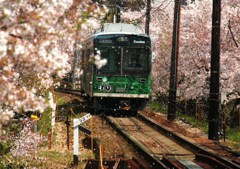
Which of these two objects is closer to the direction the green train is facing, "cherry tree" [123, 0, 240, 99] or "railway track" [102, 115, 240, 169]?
the railway track

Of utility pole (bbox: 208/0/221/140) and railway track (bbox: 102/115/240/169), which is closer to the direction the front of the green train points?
the railway track

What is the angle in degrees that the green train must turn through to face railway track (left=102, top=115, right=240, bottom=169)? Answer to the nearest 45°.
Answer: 0° — it already faces it

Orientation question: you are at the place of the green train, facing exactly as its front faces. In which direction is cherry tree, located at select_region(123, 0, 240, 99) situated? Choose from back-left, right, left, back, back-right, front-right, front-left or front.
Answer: back-left

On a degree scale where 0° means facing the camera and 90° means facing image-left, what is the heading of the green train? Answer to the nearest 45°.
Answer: approximately 0°

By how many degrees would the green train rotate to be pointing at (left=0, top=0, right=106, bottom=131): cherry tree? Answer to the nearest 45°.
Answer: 0° — it already faces it

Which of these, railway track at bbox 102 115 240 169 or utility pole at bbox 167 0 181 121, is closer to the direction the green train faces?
the railway track
